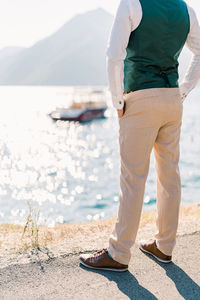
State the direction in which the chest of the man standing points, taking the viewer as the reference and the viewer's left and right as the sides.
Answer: facing away from the viewer and to the left of the viewer
